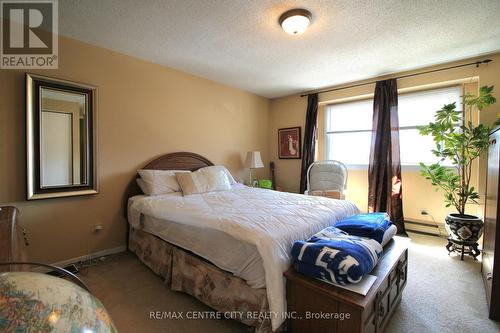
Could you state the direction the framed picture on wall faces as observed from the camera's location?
facing the viewer and to the left of the viewer

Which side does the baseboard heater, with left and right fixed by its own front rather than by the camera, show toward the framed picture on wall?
right

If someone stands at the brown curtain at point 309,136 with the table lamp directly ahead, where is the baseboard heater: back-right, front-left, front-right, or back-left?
back-left

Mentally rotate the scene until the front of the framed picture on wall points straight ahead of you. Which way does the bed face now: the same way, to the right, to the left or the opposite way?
to the left

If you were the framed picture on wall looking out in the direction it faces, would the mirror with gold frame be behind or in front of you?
in front

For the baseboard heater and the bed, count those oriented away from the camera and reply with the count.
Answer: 0

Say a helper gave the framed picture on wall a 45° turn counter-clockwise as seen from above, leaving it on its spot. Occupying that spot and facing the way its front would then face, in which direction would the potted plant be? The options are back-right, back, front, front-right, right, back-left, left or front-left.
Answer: front-left

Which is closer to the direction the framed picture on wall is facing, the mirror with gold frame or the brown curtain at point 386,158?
the mirror with gold frame

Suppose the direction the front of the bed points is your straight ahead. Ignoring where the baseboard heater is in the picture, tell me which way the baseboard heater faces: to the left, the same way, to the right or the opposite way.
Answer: to the right

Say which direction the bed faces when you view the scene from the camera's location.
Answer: facing the viewer and to the right of the viewer

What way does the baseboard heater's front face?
toward the camera
